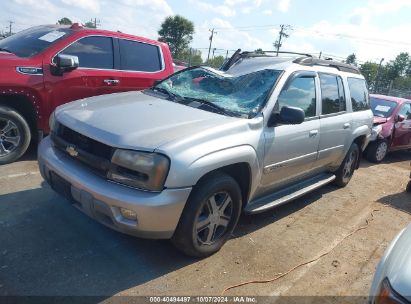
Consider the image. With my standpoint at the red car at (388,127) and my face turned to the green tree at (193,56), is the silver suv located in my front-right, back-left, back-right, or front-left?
back-left

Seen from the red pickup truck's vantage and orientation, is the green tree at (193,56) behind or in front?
behind

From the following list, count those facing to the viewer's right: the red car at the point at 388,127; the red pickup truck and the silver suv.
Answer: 0

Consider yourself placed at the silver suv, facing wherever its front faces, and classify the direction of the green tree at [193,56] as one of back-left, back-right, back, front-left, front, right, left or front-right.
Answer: back-right

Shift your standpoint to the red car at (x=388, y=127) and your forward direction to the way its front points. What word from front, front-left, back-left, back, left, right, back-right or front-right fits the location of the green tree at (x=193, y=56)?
right

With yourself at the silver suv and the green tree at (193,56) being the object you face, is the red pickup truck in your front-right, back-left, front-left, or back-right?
front-left

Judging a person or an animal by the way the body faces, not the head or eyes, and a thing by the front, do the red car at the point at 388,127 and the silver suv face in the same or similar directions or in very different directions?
same or similar directions

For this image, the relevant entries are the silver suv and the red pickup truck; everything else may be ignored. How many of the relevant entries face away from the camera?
0

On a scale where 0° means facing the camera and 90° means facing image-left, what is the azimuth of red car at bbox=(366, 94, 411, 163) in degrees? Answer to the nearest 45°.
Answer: approximately 45°

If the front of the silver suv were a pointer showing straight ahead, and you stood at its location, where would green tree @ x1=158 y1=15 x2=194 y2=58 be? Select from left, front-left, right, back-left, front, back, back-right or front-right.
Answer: back-right

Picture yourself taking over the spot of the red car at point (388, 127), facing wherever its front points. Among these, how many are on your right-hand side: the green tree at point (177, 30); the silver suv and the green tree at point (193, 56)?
2

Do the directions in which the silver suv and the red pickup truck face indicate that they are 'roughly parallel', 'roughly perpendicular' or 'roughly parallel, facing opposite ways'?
roughly parallel

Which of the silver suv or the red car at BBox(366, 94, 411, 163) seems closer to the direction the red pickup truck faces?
the silver suv

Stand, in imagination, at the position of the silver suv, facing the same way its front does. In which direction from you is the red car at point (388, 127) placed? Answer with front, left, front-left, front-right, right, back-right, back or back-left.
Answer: back

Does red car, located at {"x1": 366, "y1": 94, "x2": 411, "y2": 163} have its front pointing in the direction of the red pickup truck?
yes
